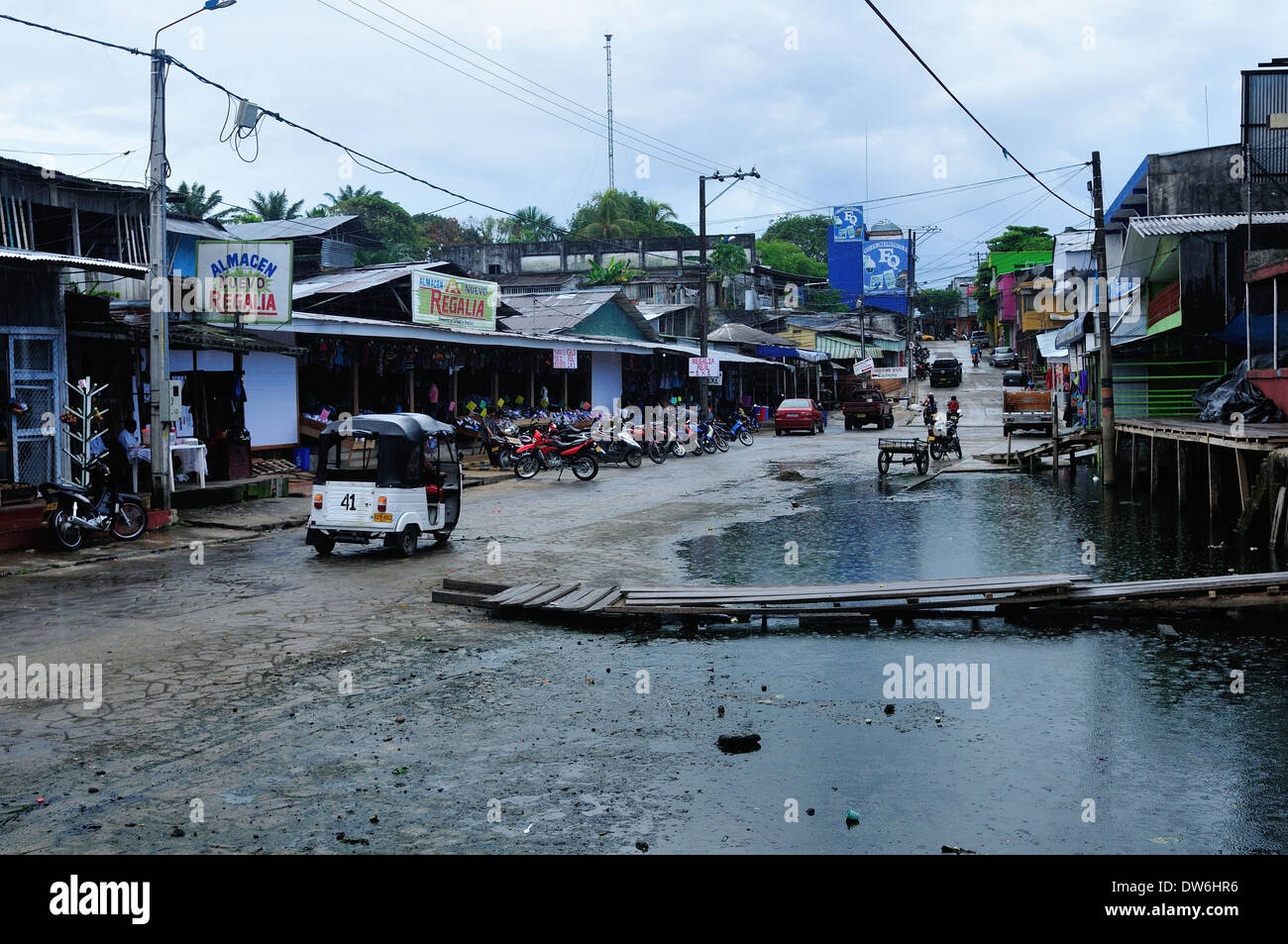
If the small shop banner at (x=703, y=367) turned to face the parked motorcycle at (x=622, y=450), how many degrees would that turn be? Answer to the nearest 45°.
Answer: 0° — it already faces it

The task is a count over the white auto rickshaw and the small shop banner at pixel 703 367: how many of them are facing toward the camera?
1

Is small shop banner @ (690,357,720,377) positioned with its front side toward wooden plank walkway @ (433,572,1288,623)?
yes

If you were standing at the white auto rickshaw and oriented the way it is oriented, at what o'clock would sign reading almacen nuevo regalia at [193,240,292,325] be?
The sign reading almacen nuevo regalia is roughly at 10 o'clock from the white auto rickshaw.

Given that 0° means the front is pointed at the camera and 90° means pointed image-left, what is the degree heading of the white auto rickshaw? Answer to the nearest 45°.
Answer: approximately 225°

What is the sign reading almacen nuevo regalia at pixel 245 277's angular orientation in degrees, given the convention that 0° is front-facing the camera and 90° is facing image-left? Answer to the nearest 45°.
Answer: approximately 0°

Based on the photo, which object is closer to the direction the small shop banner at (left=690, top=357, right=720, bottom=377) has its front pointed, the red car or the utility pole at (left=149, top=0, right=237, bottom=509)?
the utility pole

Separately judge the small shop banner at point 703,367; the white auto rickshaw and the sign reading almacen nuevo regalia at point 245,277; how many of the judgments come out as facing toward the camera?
2
